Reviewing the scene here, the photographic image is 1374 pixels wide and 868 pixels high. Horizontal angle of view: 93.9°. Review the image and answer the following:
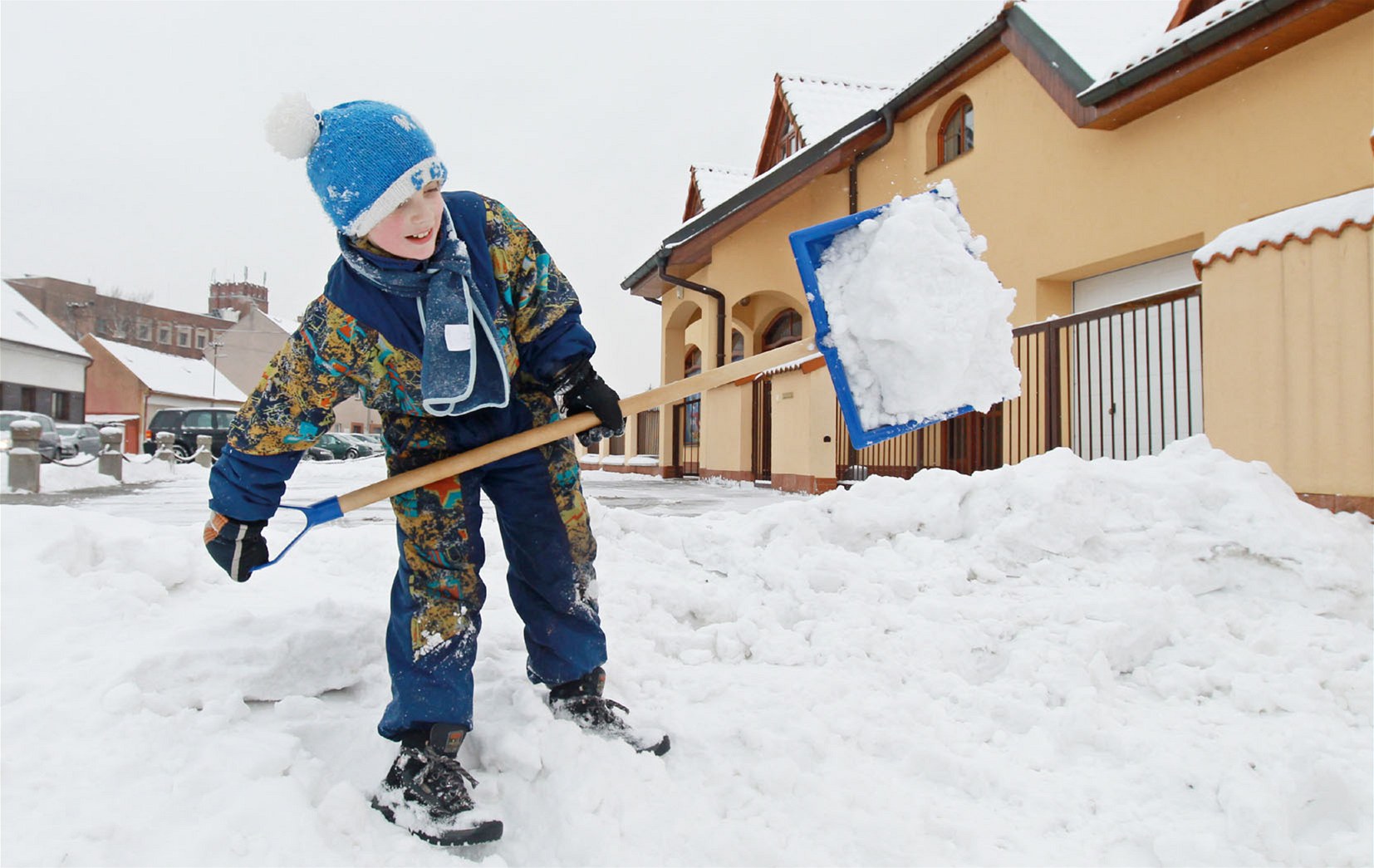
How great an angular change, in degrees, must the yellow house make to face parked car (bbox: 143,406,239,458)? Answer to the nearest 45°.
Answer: approximately 45° to its right

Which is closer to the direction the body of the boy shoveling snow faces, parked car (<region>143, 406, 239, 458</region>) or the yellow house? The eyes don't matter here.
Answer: the yellow house

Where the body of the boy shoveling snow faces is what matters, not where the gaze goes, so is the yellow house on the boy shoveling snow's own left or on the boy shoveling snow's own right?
on the boy shoveling snow's own left

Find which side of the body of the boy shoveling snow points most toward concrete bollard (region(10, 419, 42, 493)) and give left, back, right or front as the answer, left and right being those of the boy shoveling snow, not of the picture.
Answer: back

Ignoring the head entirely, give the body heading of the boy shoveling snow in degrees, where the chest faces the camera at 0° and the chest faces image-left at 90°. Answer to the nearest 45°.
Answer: approximately 315°

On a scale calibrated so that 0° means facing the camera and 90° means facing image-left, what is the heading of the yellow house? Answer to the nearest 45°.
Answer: approximately 45°

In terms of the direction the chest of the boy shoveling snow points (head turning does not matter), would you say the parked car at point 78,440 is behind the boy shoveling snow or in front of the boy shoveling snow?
behind

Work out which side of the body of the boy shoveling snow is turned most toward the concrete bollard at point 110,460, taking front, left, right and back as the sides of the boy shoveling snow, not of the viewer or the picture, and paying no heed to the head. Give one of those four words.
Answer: back

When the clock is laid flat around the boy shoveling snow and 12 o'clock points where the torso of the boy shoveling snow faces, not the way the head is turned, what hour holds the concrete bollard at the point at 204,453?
The concrete bollard is roughly at 7 o'clock from the boy shoveling snow.
